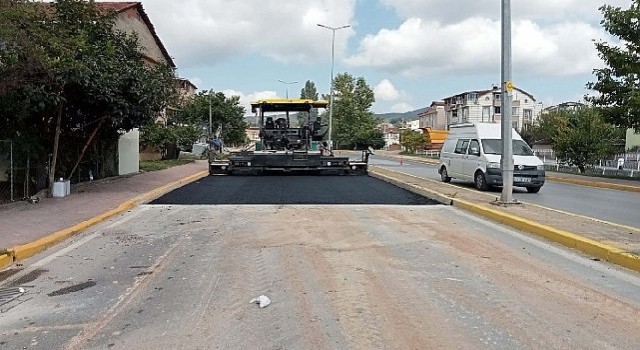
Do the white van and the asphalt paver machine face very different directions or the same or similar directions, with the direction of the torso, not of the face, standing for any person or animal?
very different directions

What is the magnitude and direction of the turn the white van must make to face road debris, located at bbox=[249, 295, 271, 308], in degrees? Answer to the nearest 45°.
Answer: approximately 45° to its right

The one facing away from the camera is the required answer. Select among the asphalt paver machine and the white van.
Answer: the asphalt paver machine

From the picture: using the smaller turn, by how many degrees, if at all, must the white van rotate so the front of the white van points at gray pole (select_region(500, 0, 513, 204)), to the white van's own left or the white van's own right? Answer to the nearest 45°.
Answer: approximately 45° to the white van's own right

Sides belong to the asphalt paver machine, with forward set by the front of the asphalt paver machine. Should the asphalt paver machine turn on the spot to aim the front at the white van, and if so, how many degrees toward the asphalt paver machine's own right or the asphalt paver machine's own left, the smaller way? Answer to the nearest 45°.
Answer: approximately 135° to the asphalt paver machine's own right

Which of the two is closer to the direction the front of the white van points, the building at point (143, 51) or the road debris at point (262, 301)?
the road debris

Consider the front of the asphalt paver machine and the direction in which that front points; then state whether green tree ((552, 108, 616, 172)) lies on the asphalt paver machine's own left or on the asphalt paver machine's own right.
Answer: on the asphalt paver machine's own right

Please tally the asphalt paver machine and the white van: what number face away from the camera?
1

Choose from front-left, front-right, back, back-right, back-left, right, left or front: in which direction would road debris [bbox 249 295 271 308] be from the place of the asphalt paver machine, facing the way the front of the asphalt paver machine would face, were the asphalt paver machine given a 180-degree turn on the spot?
front

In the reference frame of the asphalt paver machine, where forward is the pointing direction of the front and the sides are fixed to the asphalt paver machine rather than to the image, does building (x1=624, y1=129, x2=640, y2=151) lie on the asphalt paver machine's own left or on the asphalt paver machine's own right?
on the asphalt paver machine's own right

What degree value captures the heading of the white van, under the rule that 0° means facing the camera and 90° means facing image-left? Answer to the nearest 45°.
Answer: approximately 315°

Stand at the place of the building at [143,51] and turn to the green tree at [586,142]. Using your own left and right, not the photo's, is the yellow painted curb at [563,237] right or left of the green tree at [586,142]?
right

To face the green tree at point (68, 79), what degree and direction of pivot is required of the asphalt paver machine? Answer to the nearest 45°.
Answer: approximately 135° to its left

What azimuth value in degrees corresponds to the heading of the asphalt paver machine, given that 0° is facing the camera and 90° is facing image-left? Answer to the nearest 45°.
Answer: approximately 180°
